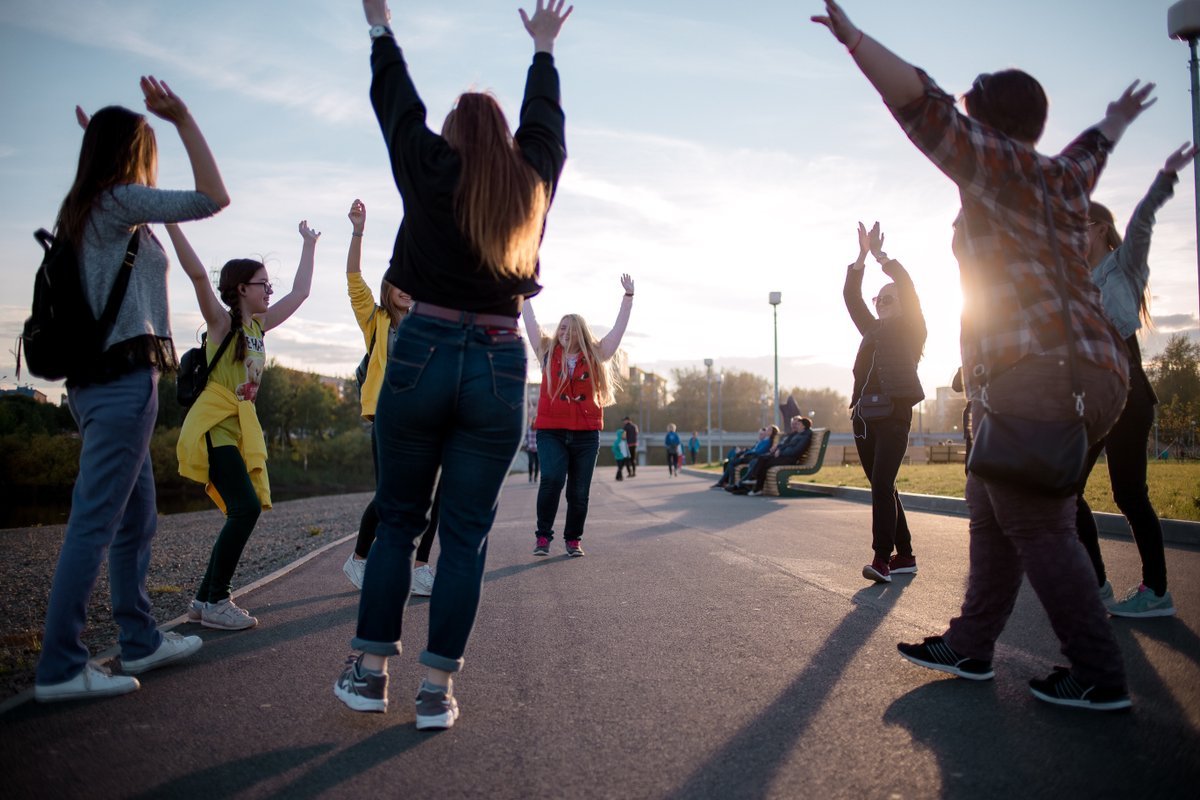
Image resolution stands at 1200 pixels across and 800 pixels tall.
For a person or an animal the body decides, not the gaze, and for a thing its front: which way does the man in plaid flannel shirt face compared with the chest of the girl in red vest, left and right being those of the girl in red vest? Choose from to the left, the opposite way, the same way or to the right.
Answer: the opposite way

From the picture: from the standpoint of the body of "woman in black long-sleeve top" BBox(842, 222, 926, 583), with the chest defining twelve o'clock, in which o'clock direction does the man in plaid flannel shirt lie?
The man in plaid flannel shirt is roughly at 10 o'clock from the woman in black long-sleeve top.

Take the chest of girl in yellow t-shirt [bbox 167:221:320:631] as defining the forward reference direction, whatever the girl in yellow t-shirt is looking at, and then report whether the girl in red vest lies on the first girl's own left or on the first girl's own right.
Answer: on the first girl's own left

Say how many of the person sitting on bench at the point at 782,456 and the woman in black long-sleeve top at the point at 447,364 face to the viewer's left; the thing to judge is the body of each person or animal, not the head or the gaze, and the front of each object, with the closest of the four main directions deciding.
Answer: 1

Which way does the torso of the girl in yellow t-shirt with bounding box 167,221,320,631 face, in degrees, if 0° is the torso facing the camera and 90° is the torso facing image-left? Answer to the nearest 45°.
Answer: approximately 315°

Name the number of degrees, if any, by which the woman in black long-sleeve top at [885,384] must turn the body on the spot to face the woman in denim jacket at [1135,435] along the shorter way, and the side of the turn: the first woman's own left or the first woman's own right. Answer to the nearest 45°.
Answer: approximately 90° to the first woman's own left

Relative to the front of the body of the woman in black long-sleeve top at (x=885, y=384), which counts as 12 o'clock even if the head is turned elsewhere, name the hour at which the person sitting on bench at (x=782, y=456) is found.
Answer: The person sitting on bench is roughly at 4 o'clock from the woman in black long-sleeve top.

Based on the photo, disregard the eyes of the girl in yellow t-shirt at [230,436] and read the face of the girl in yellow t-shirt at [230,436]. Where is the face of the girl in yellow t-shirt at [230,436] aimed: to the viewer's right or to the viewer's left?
to the viewer's right

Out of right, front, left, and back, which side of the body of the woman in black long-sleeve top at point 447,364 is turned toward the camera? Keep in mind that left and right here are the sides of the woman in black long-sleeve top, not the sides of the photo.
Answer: back
